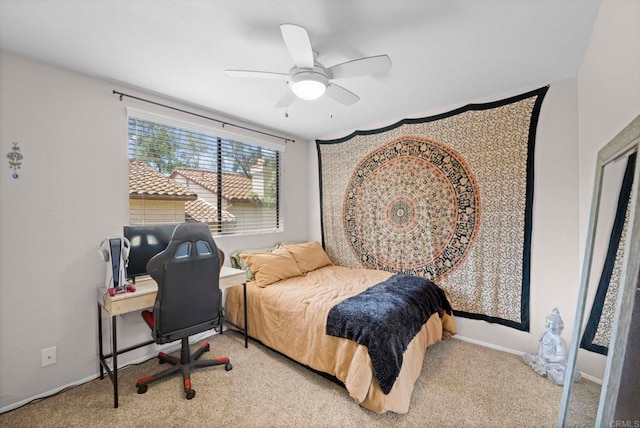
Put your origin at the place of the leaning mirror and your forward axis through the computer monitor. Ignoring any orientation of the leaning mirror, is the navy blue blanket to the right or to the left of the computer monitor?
right

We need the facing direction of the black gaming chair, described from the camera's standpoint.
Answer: facing away from the viewer and to the left of the viewer

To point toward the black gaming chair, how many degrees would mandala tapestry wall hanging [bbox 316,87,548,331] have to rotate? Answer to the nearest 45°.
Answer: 0° — it already faces it

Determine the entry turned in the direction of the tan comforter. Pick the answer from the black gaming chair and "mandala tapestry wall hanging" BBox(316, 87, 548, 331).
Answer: the mandala tapestry wall hanging

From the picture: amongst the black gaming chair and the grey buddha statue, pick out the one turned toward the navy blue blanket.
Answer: the grey buddha statue
